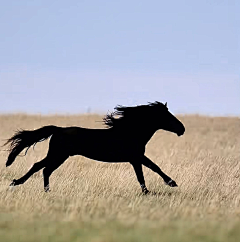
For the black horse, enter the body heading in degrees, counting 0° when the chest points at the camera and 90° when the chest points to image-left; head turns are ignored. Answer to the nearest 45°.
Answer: approximately 270°
